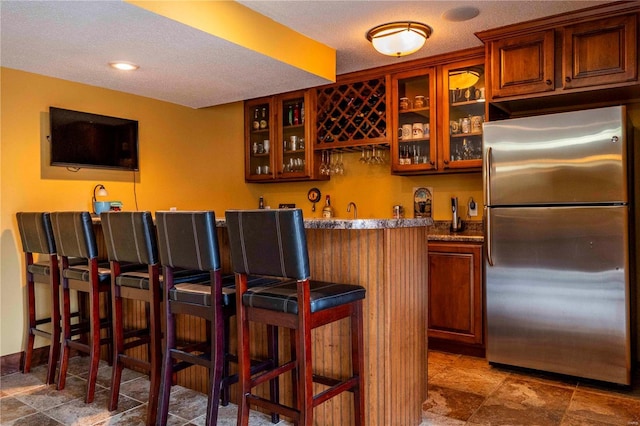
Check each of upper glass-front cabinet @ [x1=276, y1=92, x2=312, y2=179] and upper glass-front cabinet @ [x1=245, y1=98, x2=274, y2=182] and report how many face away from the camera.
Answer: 0

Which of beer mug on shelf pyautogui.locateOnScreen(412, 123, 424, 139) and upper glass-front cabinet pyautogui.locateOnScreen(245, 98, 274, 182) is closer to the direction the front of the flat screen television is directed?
the beer mug on shelf

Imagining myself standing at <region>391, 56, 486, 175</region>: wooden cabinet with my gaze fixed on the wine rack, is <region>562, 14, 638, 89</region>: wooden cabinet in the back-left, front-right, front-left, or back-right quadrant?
back-left

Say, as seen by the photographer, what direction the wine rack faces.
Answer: facing the viewer and to the left of the viewer

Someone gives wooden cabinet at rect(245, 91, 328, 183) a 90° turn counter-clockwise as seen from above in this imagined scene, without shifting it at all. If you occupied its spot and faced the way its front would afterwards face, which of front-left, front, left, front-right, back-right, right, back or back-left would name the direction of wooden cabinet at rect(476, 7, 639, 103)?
front

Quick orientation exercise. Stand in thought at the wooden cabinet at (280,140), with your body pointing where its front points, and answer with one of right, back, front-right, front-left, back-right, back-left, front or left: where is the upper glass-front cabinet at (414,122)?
left

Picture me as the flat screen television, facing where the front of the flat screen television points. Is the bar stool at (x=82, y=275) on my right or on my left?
on my right

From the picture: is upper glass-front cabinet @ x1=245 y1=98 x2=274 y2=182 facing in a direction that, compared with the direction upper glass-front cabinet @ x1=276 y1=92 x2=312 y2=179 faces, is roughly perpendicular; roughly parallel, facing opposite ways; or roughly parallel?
roughly parallel

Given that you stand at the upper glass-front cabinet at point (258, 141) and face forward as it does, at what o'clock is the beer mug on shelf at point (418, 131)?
The beer mug on shelf is roughly at 9 o'clock from the upper glass-front cabinet.

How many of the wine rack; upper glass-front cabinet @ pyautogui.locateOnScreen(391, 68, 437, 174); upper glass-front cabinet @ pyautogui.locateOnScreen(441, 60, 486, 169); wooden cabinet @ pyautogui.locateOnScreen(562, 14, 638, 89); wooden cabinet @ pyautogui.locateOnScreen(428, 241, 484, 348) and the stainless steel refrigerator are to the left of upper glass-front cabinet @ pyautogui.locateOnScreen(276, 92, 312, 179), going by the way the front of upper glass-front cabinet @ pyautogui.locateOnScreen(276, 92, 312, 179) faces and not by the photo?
6

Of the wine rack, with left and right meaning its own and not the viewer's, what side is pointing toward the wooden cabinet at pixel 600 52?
left

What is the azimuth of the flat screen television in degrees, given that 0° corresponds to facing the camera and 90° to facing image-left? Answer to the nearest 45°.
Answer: approximately 315°

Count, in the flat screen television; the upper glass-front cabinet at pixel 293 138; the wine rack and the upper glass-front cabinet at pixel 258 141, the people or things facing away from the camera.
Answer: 0
